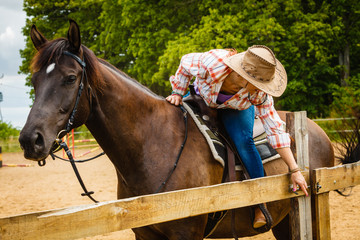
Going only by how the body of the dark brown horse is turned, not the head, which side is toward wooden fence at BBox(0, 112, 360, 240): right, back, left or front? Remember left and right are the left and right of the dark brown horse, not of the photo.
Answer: left

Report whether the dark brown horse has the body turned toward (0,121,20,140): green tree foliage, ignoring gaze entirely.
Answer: no

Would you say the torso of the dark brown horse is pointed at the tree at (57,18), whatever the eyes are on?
no

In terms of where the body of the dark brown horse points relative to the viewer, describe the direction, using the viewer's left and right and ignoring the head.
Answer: facing the viewer and to the left of the viewer
